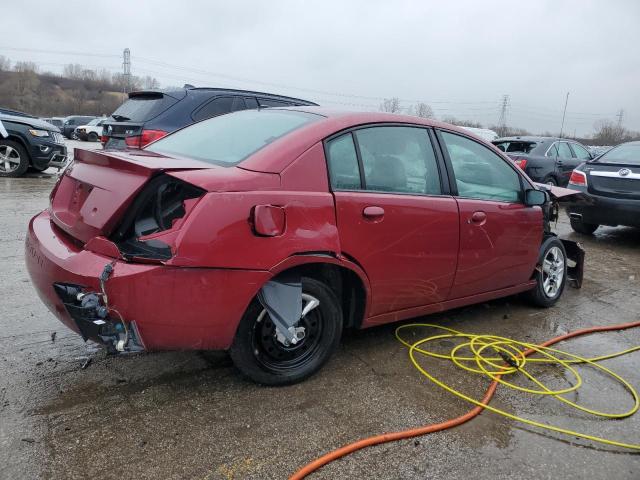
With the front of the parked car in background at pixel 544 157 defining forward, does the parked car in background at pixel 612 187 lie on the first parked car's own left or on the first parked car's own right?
on the first parked car's own right

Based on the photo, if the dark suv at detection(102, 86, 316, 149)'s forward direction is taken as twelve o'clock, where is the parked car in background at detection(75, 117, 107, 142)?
The parked car in background is roughly at 10 o'clock from the dark suv.

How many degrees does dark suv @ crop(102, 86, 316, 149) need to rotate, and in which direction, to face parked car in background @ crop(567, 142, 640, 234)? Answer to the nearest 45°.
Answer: approximately 45° to its right

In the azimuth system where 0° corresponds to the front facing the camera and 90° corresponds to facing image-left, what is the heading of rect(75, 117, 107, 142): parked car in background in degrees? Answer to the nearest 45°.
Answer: approximately 45°

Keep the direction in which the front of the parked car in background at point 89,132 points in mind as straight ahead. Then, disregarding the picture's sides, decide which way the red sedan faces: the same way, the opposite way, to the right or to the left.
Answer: the opposite way

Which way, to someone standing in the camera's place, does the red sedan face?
facing away from the viewer and to the right of the viewer

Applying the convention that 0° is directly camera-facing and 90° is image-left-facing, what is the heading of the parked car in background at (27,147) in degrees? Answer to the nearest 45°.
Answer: approximately 315°

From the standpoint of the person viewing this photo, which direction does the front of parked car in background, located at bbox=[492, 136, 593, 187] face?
facing away from the viewer and to the right of the viewer

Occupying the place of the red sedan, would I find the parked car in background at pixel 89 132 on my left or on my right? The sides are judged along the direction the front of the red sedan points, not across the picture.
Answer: on my left

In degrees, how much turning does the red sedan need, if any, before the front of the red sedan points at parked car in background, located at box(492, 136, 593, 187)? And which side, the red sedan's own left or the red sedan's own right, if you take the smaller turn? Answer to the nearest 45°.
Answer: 0° — it already faces it

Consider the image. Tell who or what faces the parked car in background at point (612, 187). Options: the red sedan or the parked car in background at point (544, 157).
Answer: the red sedan

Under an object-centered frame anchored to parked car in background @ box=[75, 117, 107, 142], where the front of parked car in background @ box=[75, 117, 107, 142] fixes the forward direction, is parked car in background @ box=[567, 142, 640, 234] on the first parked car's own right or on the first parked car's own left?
on the first parked car's own left

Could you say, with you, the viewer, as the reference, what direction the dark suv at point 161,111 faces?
facing away from the viewer and to the right of the viewer
